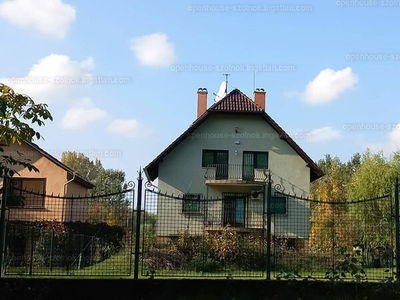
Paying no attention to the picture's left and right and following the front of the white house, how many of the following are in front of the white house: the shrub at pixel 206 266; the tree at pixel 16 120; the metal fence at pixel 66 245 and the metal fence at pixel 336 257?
4

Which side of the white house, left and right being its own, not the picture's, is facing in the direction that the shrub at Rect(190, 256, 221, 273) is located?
front

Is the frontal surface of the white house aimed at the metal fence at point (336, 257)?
yes

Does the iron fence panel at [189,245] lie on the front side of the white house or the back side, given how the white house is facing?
on the front side

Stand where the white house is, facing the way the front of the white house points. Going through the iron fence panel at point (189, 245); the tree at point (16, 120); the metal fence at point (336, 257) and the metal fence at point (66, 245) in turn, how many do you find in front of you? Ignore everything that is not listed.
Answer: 4

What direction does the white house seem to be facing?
toward the camera

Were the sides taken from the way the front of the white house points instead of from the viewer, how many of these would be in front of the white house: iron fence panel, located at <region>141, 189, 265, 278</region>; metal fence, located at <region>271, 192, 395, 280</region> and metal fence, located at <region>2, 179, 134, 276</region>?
3

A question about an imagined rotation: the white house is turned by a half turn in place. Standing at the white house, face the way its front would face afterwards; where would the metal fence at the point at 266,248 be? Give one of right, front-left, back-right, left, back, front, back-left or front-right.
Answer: back

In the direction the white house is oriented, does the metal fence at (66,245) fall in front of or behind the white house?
in front

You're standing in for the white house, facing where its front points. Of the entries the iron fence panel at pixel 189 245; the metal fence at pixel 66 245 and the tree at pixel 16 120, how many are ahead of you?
3

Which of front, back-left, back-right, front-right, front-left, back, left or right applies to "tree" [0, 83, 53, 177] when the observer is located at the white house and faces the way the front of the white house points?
front
